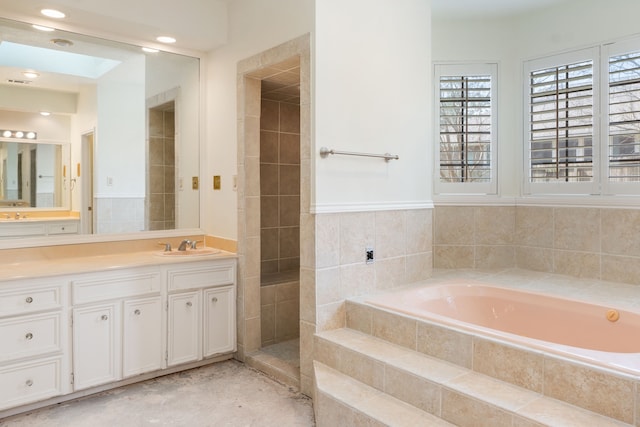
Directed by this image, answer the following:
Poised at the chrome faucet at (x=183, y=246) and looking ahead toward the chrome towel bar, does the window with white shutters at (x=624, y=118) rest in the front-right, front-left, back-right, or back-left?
front-left

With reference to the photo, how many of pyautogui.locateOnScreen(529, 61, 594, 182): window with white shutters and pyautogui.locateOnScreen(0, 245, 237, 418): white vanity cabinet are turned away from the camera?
0

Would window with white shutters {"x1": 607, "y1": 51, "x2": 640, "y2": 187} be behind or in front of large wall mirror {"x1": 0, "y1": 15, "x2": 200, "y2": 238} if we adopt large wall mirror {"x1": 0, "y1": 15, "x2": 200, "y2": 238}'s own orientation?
in front

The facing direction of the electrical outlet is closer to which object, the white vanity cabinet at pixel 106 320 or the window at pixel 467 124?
the white vanity cabinet

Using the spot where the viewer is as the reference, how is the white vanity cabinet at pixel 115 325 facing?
facing the viewer and to the right of the viewer

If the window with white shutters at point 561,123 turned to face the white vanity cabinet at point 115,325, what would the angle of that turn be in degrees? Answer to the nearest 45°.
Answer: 0° — it already faces it

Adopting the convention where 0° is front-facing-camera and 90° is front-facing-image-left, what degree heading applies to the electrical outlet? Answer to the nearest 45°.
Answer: approximately 0°

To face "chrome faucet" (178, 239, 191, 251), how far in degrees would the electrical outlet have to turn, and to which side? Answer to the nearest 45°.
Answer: approximately 90° to its right

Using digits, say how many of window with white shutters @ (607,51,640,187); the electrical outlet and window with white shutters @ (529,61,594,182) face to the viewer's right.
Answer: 0

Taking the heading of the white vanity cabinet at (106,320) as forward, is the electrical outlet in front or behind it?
in front

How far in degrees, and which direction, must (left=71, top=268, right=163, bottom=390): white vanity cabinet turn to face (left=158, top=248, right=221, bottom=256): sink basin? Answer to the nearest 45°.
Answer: approximately 90° to its left

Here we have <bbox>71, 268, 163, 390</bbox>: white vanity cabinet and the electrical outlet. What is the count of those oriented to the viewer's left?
0

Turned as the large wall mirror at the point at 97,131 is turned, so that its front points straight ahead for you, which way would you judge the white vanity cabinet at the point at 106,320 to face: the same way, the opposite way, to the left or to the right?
the same way

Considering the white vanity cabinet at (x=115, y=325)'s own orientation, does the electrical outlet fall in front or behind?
in front

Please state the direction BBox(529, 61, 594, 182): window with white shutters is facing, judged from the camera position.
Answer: facing the viewer and to the left of the viewer
